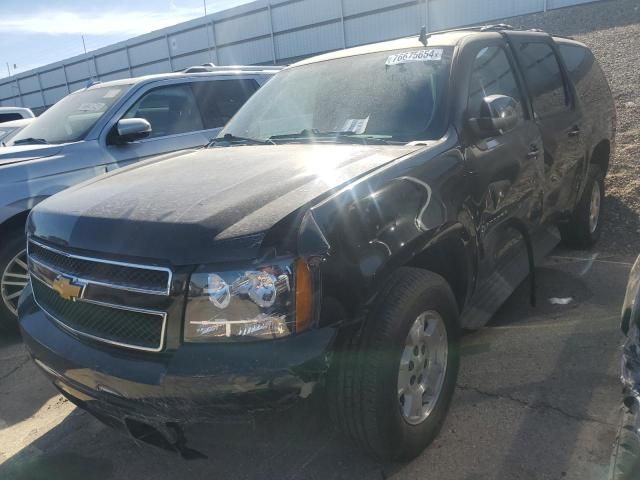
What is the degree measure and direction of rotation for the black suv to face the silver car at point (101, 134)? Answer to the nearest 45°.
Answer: approximately 90° to its right

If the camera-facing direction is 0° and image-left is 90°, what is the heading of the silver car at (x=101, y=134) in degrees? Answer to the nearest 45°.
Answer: approximately 45°

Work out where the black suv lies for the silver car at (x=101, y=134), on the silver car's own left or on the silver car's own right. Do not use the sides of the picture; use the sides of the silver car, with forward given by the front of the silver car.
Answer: on the silver car's own left

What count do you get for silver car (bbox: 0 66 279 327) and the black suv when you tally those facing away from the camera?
0

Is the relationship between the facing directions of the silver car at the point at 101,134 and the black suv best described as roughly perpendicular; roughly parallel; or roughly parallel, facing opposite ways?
roughly parallel

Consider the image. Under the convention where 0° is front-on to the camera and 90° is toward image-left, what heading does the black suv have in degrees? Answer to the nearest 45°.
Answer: approximately 45°
